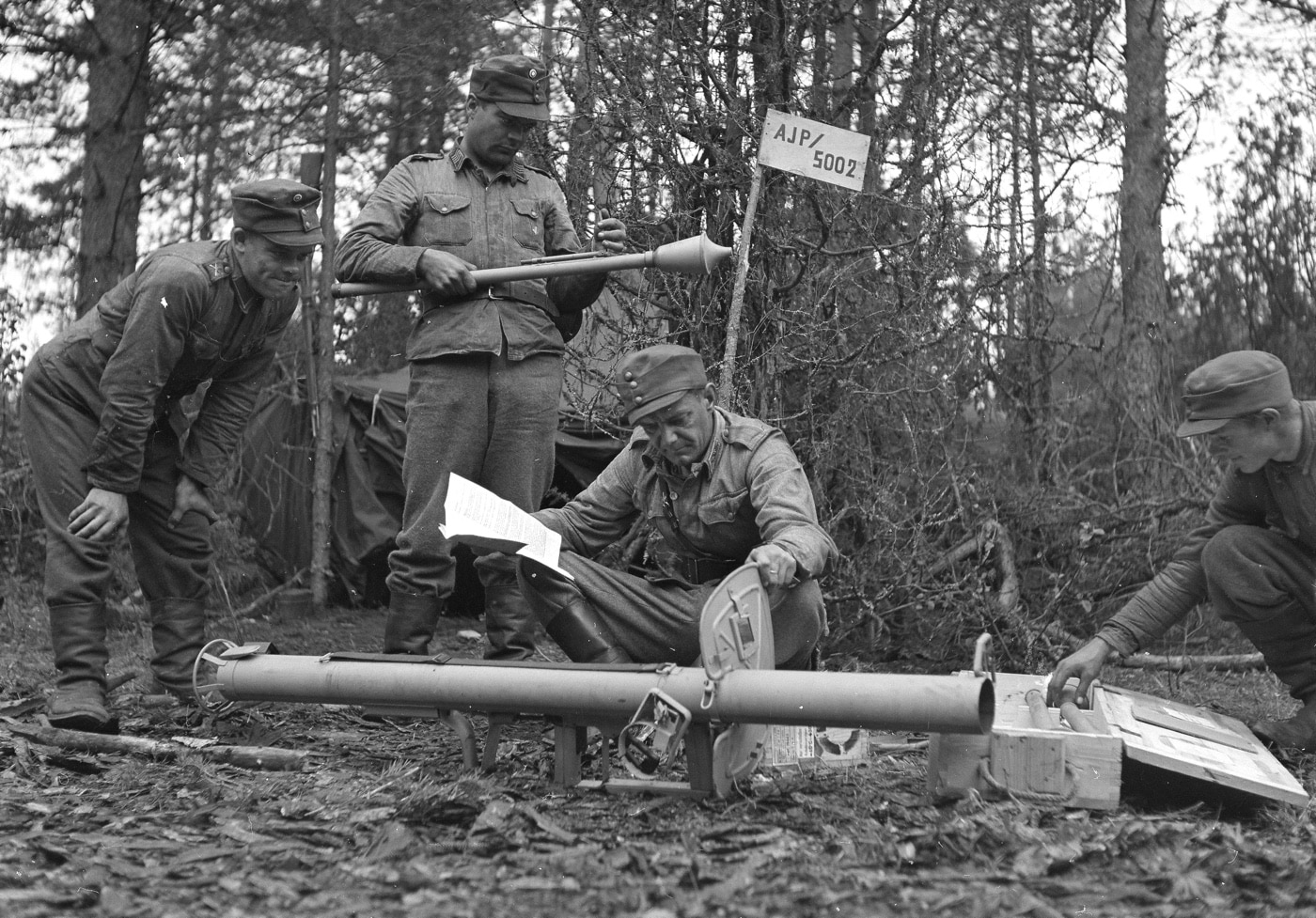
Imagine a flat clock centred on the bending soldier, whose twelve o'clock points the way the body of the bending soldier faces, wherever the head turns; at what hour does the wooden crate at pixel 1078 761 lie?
The wooden crate is roughly at 12 o'clock from the bending soldier.

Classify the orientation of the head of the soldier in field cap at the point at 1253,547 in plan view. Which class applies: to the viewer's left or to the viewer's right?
to the viewer's left

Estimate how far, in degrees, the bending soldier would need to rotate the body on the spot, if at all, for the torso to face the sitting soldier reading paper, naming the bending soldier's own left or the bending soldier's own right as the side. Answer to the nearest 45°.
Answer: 0° — they already face them

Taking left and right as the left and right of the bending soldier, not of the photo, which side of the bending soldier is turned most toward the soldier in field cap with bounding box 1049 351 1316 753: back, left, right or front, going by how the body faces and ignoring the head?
front

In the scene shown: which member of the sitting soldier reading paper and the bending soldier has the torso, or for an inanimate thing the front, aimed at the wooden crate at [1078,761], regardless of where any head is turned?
the bending soldier

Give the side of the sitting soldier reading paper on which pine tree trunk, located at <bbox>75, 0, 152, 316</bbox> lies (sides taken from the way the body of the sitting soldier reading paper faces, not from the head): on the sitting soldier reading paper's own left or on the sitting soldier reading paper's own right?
on the sitting soldier reading paper's own right

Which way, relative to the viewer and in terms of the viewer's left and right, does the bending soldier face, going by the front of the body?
facing the viewer and to the right of the viewer

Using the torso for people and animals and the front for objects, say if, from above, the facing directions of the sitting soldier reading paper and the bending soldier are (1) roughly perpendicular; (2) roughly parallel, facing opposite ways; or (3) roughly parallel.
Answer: roughly perpendicular

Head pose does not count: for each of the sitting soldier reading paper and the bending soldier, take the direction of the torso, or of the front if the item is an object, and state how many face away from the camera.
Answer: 0

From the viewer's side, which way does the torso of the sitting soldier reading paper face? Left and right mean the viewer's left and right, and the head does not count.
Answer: facing the viewer and to the left of the viewer

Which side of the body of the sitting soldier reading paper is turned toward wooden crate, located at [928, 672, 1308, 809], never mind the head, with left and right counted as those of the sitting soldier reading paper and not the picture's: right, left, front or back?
left

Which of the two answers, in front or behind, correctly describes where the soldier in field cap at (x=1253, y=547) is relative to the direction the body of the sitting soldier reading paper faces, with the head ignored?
behind

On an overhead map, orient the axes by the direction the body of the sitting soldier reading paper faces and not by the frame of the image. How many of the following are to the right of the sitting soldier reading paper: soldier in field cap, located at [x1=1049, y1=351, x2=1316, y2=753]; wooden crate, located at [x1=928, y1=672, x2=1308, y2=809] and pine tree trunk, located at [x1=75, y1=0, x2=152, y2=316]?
1
